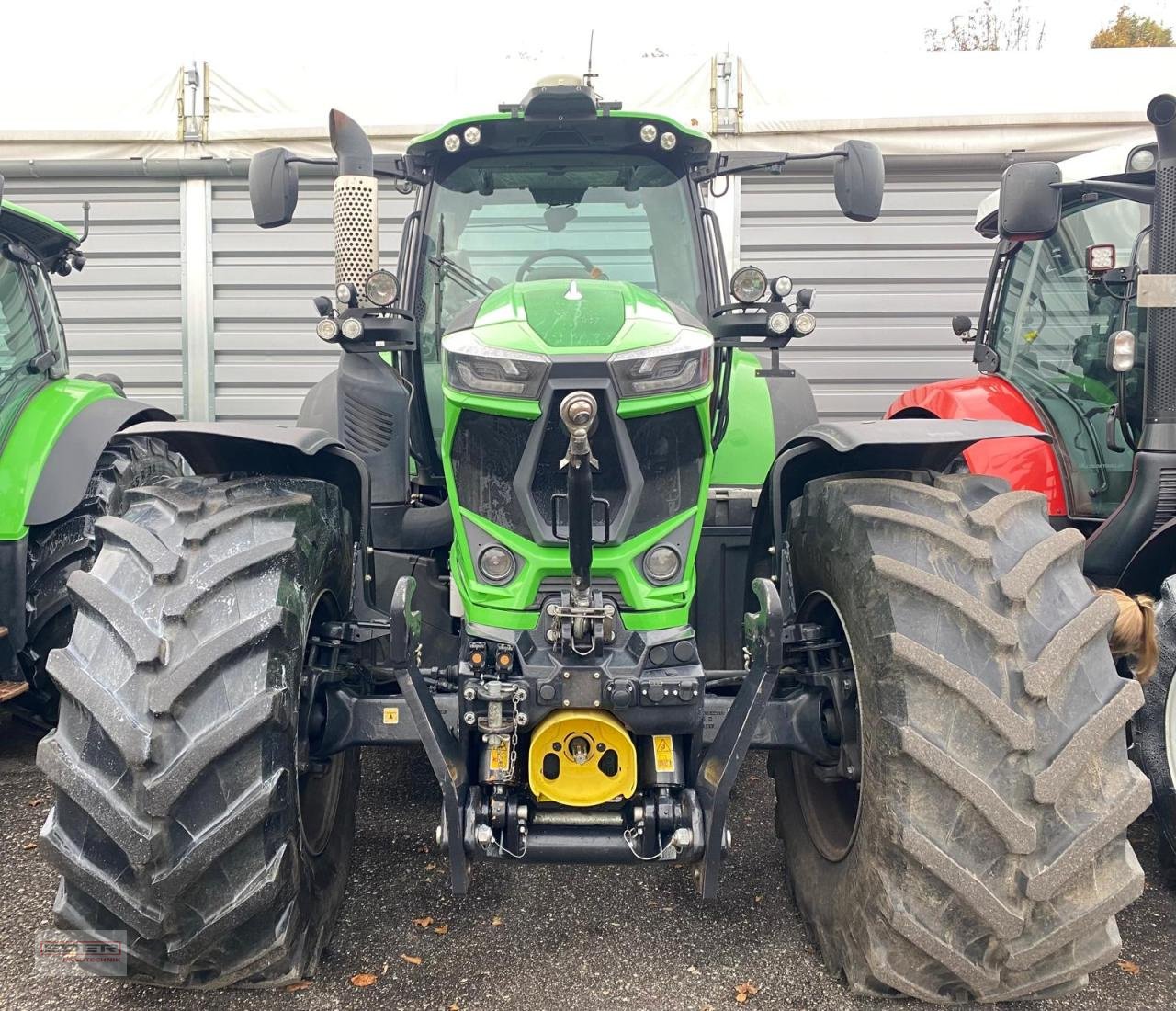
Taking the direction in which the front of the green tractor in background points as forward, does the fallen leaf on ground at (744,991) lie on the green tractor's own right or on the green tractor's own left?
on the green tractor's own left

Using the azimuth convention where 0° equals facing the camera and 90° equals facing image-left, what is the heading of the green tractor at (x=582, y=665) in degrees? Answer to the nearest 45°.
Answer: approximately 0°

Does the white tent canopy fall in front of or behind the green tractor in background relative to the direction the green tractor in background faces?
behind

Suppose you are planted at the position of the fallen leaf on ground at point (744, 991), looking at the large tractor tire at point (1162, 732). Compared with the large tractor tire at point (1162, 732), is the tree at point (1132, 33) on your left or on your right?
left

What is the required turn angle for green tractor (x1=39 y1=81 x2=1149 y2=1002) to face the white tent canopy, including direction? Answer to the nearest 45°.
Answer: approximately 180°

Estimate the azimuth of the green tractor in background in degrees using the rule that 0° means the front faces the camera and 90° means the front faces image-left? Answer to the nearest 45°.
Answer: approximately 45°

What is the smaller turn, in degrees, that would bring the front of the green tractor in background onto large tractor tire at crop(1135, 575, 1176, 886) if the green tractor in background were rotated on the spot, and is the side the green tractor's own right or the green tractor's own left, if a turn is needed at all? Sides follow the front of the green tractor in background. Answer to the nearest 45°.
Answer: approximately 90° to the green tractor's own left

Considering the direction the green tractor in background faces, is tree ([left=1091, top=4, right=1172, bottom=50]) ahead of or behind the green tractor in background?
behind
